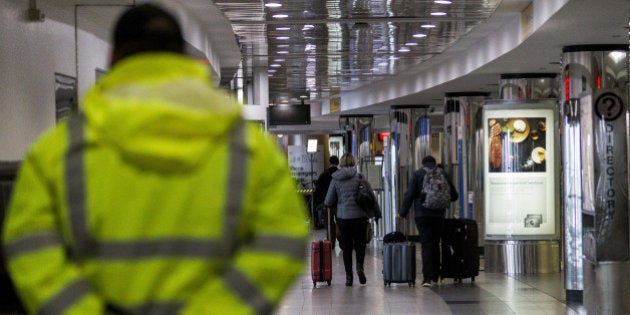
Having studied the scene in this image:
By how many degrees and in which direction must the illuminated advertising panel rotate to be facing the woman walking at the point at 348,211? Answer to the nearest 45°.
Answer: approximately 45° to its right

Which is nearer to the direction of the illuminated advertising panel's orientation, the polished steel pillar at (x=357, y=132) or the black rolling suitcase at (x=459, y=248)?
the black rolling suitcase

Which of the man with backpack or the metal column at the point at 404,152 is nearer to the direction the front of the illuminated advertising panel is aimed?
the man with backpack

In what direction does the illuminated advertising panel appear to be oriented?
toward the camera

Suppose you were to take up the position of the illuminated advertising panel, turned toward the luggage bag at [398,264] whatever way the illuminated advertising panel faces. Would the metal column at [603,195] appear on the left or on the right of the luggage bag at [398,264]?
left

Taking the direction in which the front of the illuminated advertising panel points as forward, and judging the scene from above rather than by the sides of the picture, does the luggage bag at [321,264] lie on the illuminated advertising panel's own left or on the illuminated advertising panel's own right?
on the illuminated advertising panel's own right

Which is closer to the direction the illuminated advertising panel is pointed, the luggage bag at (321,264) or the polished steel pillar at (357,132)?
the luggage bag

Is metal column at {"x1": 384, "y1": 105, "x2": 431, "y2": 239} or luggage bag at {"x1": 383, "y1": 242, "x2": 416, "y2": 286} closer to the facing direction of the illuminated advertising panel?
the luggage bag

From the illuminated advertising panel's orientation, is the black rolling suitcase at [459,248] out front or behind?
out front
